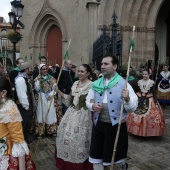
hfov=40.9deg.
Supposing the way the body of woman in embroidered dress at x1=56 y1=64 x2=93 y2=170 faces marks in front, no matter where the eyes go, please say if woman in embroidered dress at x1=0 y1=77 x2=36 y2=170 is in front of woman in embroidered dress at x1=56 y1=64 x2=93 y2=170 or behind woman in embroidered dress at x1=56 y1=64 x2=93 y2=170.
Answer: in front

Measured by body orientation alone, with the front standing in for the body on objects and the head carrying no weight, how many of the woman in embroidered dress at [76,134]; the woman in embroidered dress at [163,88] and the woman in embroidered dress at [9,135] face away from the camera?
0

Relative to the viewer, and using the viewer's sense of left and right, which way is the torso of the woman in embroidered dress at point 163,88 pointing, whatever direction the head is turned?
facing the viewer

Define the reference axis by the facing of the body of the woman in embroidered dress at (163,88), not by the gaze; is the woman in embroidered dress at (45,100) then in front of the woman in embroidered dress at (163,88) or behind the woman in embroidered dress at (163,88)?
in front

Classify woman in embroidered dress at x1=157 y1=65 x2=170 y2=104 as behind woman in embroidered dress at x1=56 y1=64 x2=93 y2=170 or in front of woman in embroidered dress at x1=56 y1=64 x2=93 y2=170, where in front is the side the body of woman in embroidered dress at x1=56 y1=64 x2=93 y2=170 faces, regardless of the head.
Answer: behind

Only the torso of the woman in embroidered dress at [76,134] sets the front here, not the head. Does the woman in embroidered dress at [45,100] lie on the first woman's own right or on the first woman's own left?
on the first woman's own right

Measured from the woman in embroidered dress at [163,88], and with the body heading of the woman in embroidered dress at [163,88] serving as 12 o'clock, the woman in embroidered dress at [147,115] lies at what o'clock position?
the woman in embroidered dress at [147,115] is roughly at 12 o'clock from the woman in embroidered dress at [163,88].

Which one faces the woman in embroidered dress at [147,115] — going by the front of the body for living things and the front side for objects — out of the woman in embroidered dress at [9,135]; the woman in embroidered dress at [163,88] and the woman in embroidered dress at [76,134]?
the woman in embroidered dress at [163,88]

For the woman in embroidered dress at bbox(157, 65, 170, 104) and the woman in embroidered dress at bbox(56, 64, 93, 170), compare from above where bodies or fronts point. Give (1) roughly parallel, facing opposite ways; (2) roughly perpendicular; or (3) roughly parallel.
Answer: roughly parallel

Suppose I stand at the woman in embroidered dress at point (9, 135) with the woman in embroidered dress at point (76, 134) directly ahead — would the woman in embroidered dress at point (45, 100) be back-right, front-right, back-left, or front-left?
front-left

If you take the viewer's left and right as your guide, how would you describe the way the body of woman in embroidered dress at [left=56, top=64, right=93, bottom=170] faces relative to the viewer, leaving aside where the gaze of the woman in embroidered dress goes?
facing the viewer and to the left of the viewer

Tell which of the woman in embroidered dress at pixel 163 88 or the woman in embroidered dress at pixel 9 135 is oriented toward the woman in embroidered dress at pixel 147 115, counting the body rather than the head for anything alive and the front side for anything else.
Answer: the woman in embroidered dress at pixel 163 88

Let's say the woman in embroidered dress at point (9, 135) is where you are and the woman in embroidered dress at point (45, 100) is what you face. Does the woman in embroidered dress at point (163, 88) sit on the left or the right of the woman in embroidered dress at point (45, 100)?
right
